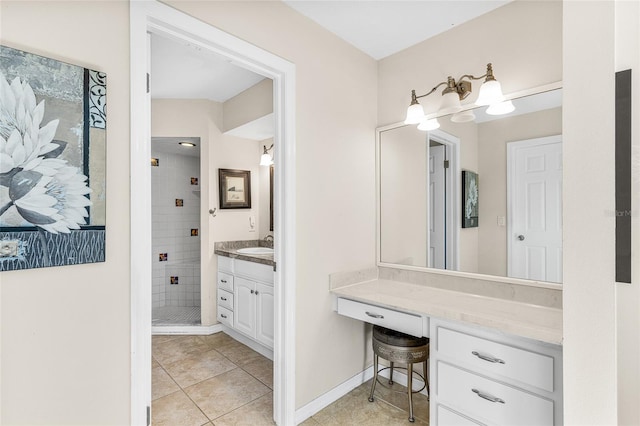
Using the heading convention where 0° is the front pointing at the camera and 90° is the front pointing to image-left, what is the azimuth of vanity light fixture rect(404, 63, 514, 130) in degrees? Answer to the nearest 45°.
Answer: approximately 45°

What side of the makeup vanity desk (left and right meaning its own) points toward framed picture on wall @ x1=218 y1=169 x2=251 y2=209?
right

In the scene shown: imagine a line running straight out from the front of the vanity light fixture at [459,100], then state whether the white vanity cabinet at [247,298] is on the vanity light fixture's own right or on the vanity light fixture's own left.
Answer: on the vanity light fixture's own right

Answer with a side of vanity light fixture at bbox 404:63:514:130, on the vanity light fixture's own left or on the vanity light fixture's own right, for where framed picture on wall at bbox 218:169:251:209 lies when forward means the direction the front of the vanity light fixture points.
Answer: on the vanity light fixture's own right

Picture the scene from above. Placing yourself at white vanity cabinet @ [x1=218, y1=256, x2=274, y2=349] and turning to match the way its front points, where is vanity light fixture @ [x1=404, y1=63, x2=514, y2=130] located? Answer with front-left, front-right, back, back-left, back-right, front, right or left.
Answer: left

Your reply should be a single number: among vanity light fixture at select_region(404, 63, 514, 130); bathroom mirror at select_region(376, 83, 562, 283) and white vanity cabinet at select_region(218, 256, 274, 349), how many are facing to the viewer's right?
0

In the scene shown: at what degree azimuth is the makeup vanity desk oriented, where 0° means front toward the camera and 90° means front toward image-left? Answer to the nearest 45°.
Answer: approximately 45°

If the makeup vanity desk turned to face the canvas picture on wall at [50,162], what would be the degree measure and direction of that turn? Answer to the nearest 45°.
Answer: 0° — it already faces it

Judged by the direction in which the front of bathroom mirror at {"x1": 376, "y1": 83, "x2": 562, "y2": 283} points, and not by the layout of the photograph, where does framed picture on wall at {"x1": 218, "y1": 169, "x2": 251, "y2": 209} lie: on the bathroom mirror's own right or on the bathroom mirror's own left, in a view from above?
on the bathroom mirror's own right

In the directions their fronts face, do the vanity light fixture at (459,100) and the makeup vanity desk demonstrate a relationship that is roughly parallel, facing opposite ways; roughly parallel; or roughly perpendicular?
roughly parallel

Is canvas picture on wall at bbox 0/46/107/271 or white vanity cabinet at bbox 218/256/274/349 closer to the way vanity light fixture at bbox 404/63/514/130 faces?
the canvas picture on wall

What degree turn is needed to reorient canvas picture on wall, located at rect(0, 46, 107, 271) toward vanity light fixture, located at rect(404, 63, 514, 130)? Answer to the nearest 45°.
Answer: approximately 45° to its left

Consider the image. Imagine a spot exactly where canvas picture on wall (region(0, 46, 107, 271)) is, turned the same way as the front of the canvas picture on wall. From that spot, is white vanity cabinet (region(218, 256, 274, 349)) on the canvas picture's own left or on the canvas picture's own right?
on the canvas picture's own left

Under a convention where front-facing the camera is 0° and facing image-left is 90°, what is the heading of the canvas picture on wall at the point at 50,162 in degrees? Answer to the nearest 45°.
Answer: approximately 315°

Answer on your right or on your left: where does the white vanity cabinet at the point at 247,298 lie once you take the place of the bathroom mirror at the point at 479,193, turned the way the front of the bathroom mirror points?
on your right

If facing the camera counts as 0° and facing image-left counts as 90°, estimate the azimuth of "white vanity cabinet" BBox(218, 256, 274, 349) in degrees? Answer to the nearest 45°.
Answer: approximately 45°

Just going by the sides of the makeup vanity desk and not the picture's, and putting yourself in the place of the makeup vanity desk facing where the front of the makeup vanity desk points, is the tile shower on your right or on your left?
on your right

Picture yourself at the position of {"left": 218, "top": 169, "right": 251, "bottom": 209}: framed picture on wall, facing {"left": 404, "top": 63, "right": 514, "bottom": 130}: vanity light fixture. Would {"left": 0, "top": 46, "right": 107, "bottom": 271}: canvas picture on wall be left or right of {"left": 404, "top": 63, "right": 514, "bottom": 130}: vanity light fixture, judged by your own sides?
right
